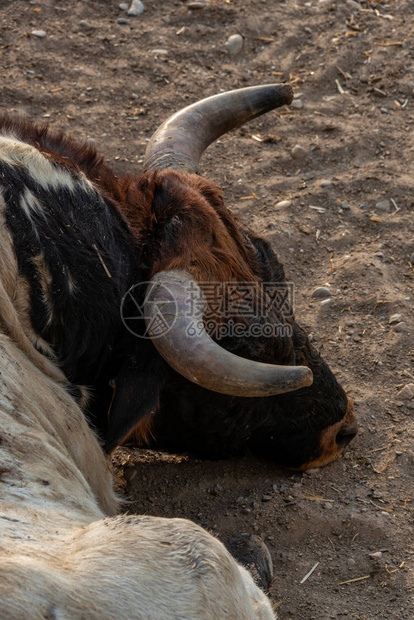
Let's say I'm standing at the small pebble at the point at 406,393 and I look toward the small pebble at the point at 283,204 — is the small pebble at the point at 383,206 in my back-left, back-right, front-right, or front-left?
front-right

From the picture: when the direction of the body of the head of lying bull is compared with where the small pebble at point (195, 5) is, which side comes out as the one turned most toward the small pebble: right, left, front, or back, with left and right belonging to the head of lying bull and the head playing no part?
left

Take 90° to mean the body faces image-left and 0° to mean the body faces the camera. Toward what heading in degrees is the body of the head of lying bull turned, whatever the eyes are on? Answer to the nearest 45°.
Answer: approximately 270°

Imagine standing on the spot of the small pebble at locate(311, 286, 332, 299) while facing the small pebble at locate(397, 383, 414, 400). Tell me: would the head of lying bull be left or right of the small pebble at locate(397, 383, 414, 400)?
right

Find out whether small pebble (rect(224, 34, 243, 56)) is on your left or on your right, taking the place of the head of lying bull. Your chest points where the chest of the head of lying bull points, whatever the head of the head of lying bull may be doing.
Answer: on your left
